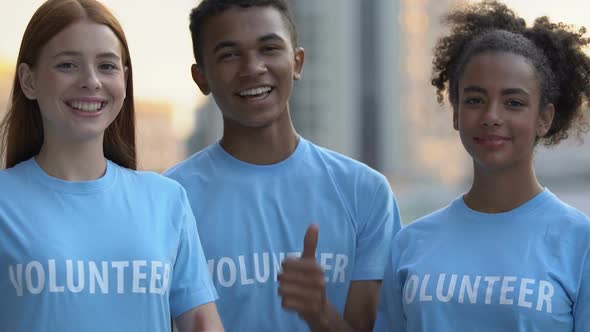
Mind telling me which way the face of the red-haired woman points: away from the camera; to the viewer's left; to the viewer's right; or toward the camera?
toward the camera

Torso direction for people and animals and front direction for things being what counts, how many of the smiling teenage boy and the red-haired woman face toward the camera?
2

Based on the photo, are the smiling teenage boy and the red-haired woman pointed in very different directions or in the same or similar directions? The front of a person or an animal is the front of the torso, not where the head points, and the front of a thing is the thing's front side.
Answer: same or similar directions

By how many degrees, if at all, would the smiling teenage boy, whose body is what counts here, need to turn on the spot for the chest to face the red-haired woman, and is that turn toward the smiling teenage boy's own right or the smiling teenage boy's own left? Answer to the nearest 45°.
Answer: approximately 45° to the smiling teenage boy's own right

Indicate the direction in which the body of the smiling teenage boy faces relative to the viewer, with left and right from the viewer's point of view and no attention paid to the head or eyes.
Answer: facing the viewer

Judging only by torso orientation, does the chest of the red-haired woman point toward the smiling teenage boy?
no

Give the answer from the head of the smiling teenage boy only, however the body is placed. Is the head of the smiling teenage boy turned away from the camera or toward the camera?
toward the camera
